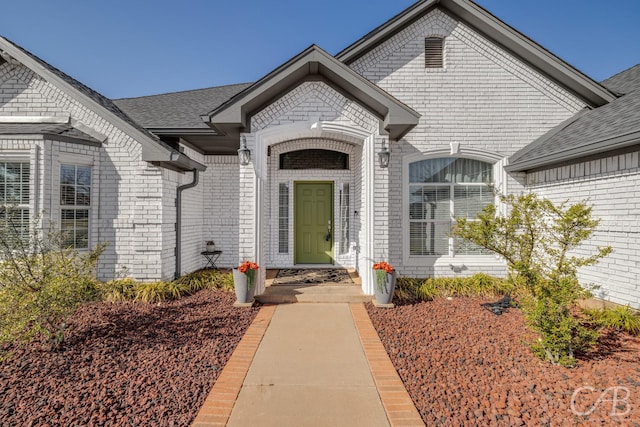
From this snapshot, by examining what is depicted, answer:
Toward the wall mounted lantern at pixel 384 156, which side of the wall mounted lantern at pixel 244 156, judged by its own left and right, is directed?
left

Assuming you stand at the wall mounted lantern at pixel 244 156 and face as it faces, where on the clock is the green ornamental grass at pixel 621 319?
The green ornamental grass is roughly at 10 o'clock from the wall mounted lantern.

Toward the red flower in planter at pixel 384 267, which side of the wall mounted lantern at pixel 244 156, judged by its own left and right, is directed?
left

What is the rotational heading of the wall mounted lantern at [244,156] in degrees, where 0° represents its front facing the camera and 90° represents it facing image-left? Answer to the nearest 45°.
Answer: approximately 0°

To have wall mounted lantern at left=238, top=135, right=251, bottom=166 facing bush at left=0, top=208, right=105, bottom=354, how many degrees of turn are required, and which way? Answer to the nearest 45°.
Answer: approximately 45° to its right
